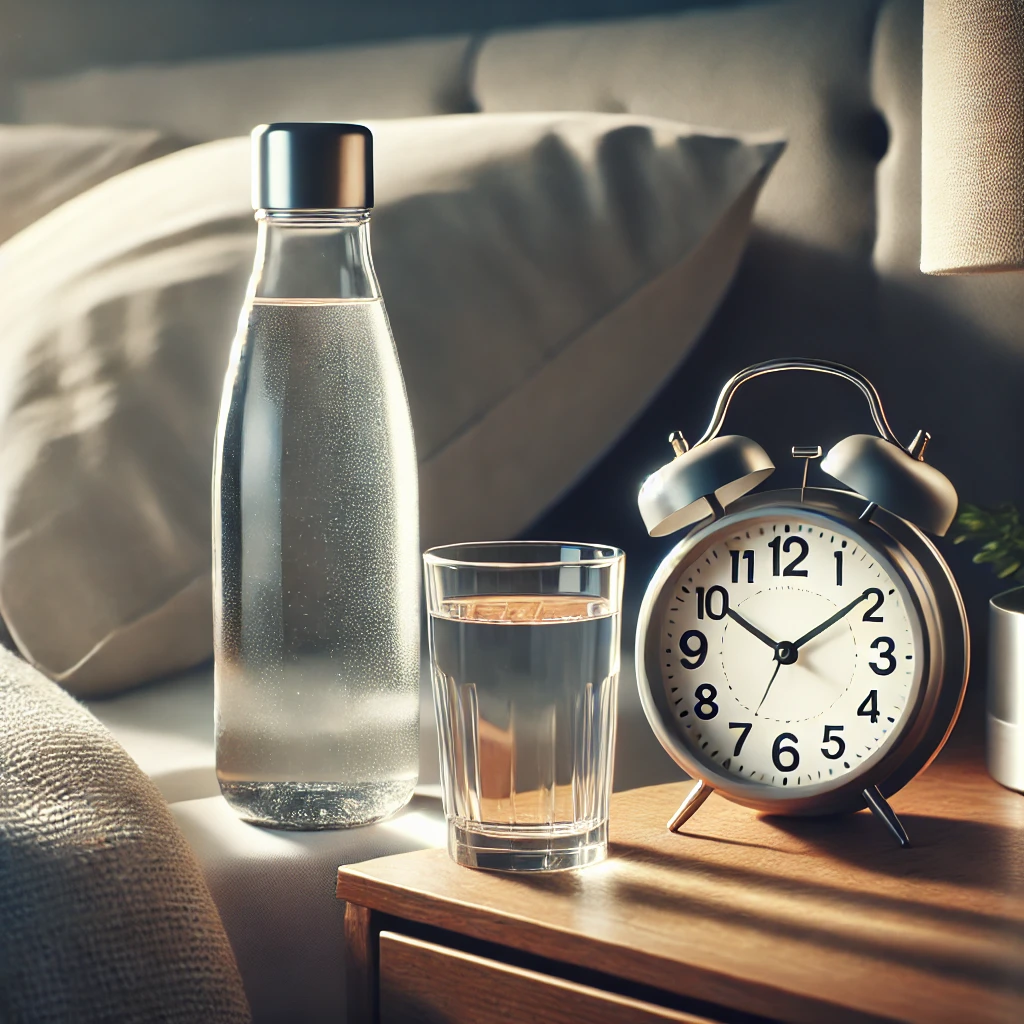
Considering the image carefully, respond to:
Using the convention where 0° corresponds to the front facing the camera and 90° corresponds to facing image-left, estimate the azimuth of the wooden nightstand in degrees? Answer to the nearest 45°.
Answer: approximately 45°

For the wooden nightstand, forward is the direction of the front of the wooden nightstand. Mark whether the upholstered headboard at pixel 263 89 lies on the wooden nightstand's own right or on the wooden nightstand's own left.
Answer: on the wooden nightstand's own right
